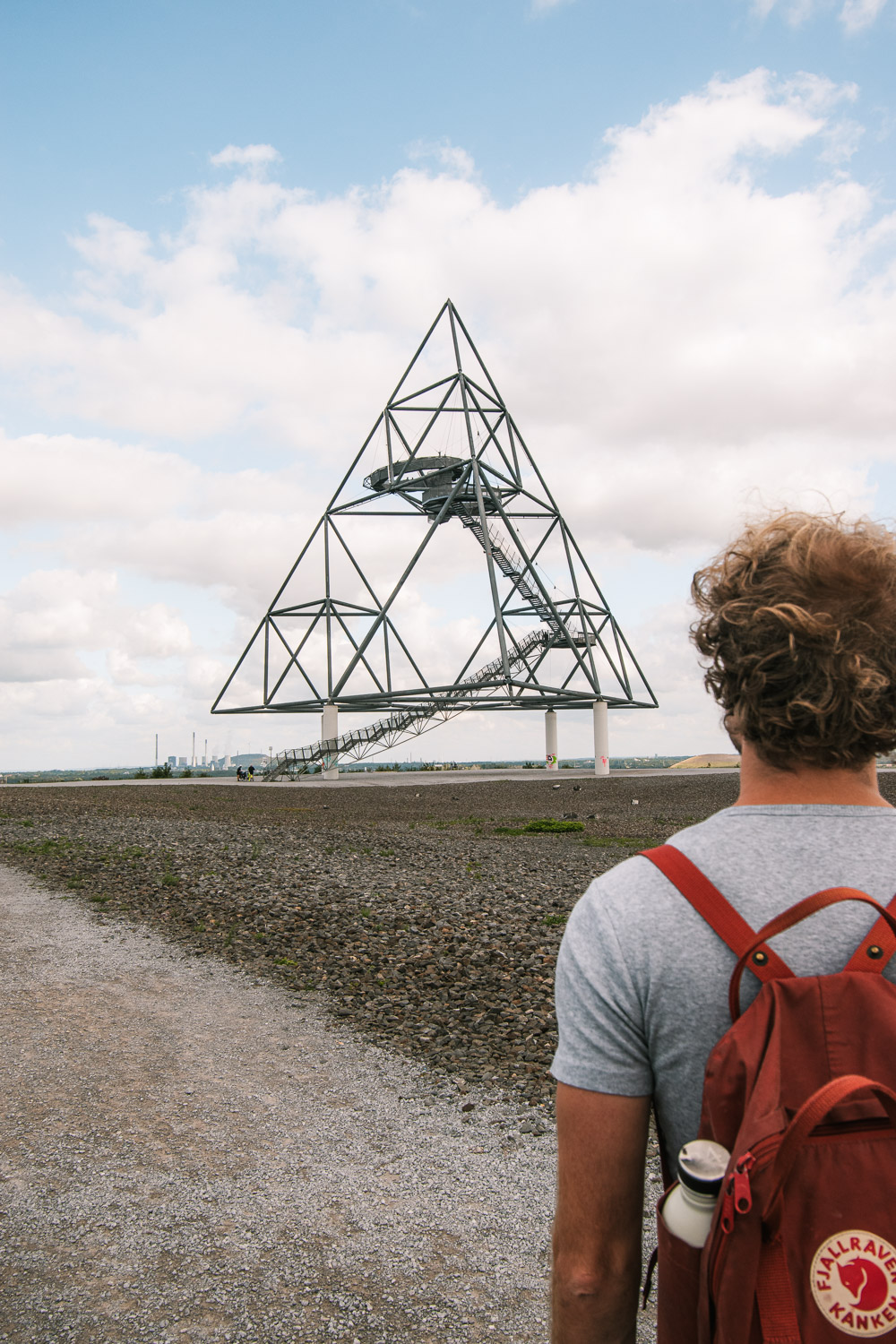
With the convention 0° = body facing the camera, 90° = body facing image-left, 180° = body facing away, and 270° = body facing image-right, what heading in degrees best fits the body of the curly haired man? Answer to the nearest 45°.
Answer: approximately 180°
